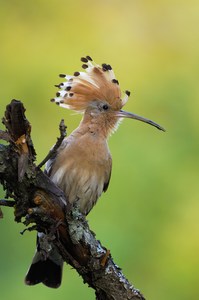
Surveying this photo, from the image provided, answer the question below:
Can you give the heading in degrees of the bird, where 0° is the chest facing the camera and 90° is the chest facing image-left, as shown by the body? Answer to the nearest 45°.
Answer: approximately 315°
